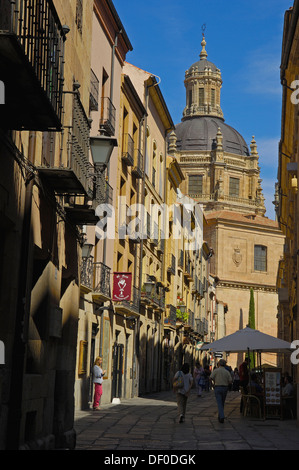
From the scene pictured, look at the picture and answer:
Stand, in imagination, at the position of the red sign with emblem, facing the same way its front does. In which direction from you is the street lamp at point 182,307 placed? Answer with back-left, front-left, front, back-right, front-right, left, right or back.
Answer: back

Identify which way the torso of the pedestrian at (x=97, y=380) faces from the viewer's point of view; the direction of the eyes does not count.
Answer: to the viewer's right

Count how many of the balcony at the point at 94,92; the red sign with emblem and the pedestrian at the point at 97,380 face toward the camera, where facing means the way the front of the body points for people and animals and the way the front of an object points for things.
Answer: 1

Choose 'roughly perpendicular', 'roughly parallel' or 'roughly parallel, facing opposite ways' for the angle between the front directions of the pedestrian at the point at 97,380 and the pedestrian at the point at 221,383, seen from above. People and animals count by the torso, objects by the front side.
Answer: roughly perpendicular

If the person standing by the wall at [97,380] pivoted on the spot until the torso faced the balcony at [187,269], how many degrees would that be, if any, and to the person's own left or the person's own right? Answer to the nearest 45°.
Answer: approximately 90° to the person's own left

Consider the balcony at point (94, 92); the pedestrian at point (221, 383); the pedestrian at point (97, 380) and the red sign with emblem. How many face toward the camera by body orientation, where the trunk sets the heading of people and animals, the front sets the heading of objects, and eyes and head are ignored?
1

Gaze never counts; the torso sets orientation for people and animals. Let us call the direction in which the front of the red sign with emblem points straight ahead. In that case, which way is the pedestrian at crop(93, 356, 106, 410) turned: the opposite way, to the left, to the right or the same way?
to the left

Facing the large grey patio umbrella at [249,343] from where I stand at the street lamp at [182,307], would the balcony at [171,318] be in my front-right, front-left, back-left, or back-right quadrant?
front-right

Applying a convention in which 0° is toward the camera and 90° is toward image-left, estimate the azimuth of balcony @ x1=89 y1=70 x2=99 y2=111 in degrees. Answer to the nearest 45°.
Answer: approximately 270°
